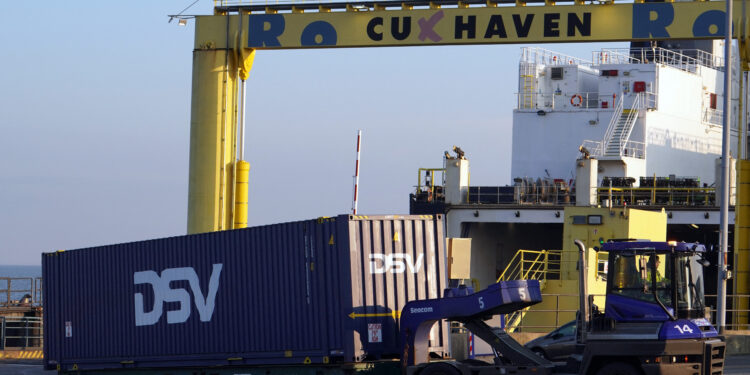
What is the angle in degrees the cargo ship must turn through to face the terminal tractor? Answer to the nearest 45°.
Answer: approximately 135° to its right

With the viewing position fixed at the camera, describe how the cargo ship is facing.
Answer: facing away from the viewer and to the right of the viewer
